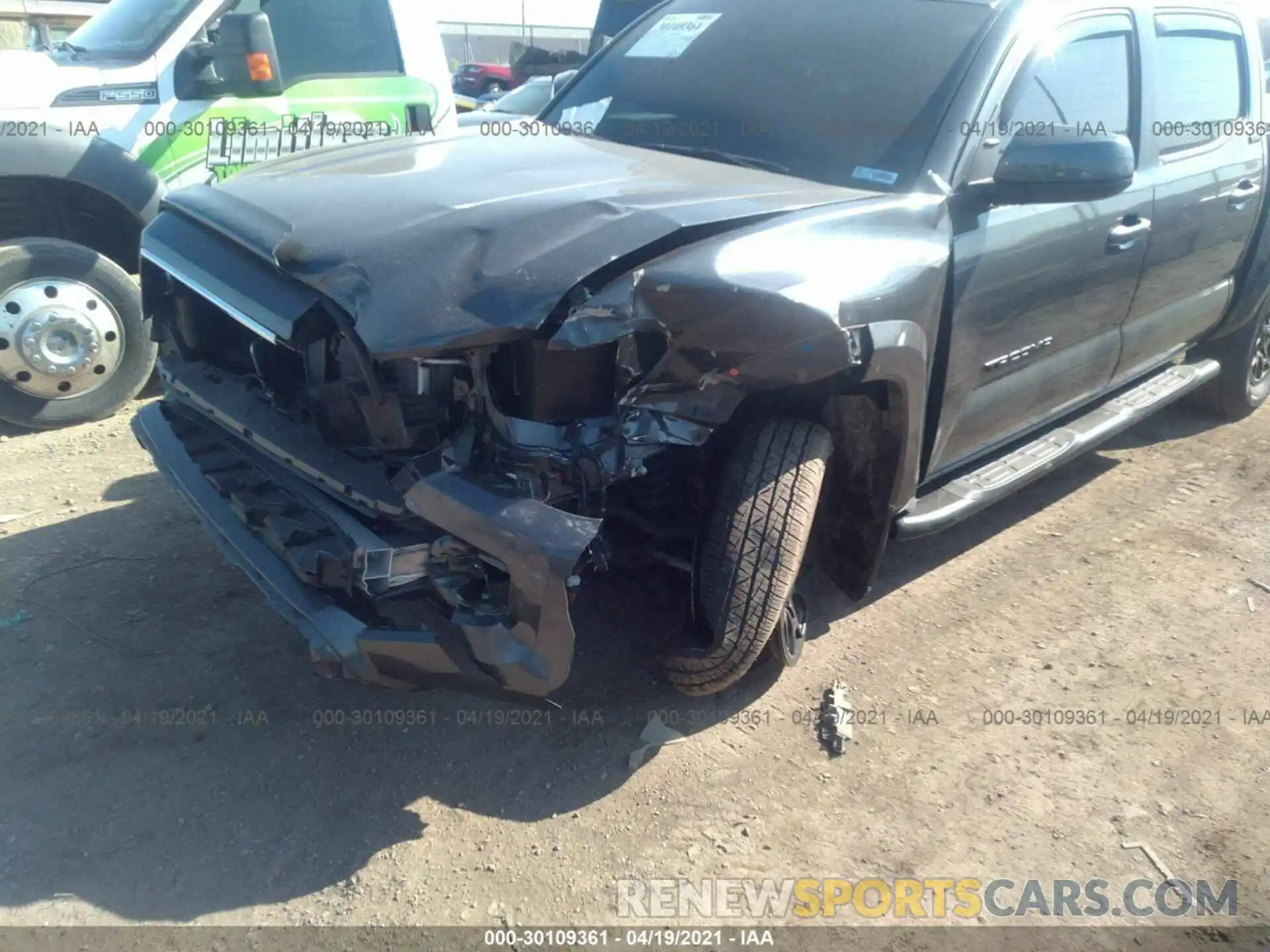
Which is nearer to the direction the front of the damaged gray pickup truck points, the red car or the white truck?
the white truck

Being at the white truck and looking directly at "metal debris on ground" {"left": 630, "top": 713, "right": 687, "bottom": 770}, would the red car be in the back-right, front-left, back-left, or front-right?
back-left

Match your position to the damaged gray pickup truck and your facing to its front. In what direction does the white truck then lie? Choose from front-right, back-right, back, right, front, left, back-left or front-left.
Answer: right

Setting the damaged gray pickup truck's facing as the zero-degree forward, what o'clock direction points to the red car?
The red car is roughly at 4 o'clock from the damaged gray pickup truck.

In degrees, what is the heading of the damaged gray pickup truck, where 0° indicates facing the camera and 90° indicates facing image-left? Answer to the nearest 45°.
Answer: approximately 45°
